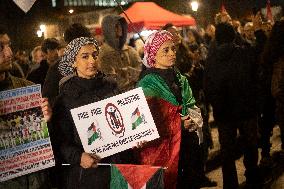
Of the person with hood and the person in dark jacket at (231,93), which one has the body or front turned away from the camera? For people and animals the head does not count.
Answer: the person in dark jacket

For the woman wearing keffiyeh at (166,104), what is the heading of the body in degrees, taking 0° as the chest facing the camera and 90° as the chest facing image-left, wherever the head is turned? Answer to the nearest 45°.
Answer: approximately 315°

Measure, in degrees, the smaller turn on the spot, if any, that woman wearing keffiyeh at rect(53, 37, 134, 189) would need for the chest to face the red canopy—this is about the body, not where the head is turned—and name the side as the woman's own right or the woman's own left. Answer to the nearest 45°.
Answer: approximately 135° to the woman's own left

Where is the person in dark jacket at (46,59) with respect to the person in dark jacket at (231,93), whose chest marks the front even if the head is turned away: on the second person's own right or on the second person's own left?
on the second person's own left

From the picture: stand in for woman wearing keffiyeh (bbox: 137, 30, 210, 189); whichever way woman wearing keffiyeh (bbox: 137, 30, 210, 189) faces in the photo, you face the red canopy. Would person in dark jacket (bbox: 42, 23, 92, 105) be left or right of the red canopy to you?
left

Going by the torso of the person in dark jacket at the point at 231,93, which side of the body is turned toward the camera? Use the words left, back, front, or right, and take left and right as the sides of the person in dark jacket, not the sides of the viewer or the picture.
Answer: back

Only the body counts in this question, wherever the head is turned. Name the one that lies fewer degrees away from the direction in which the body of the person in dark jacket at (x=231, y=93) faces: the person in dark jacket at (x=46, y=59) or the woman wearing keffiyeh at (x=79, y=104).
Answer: the person in dark jacket

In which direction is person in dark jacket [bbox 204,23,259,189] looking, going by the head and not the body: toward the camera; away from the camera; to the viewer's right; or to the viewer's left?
away from the camera

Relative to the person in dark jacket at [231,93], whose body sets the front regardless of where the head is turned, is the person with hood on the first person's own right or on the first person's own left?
on the first person's own left

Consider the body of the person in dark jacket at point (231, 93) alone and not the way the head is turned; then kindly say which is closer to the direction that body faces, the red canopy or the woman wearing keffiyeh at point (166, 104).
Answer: the red canopy
